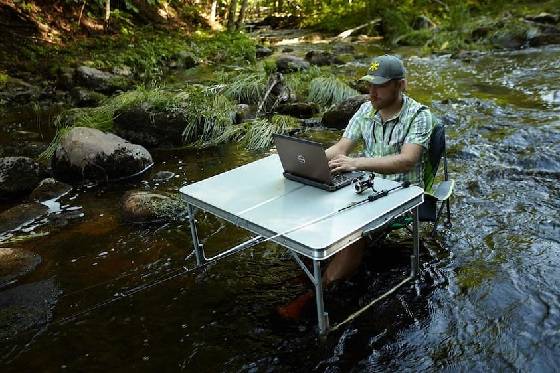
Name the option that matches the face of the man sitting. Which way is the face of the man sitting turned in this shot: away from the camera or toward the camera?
toward the camera

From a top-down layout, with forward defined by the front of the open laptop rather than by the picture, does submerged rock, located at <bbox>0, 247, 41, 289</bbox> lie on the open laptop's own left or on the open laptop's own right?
on the open laptop's own left

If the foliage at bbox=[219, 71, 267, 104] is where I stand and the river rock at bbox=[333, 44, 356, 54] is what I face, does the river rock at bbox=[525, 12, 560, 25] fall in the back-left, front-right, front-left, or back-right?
front-right

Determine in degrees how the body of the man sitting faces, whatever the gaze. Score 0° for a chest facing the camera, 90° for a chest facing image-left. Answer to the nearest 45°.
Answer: approximately 45°

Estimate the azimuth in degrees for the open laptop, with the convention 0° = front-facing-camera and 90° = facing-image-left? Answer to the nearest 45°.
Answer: approximately 225°

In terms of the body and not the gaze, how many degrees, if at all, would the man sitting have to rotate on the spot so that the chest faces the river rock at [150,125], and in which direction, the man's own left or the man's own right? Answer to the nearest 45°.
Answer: approximately 90° to the man's own right

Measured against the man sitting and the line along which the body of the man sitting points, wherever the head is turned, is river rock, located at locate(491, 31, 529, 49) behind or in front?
behind

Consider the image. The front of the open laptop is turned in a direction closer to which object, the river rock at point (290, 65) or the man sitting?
the man sitting

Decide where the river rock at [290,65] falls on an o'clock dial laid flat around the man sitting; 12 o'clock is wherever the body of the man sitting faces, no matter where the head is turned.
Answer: The river rock is roughly at 4 o'clock from the man sitting.

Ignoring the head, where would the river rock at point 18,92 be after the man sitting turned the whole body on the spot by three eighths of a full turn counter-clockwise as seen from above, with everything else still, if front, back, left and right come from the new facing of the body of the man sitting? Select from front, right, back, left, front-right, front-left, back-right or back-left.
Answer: back-left

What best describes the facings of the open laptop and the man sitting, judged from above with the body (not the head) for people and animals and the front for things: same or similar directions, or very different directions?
very different directions

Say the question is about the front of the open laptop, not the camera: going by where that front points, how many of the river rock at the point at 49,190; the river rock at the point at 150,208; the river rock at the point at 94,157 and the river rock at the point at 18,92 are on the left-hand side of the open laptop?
4

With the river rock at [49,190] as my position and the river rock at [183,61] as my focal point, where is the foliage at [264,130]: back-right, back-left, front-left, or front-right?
front-right
